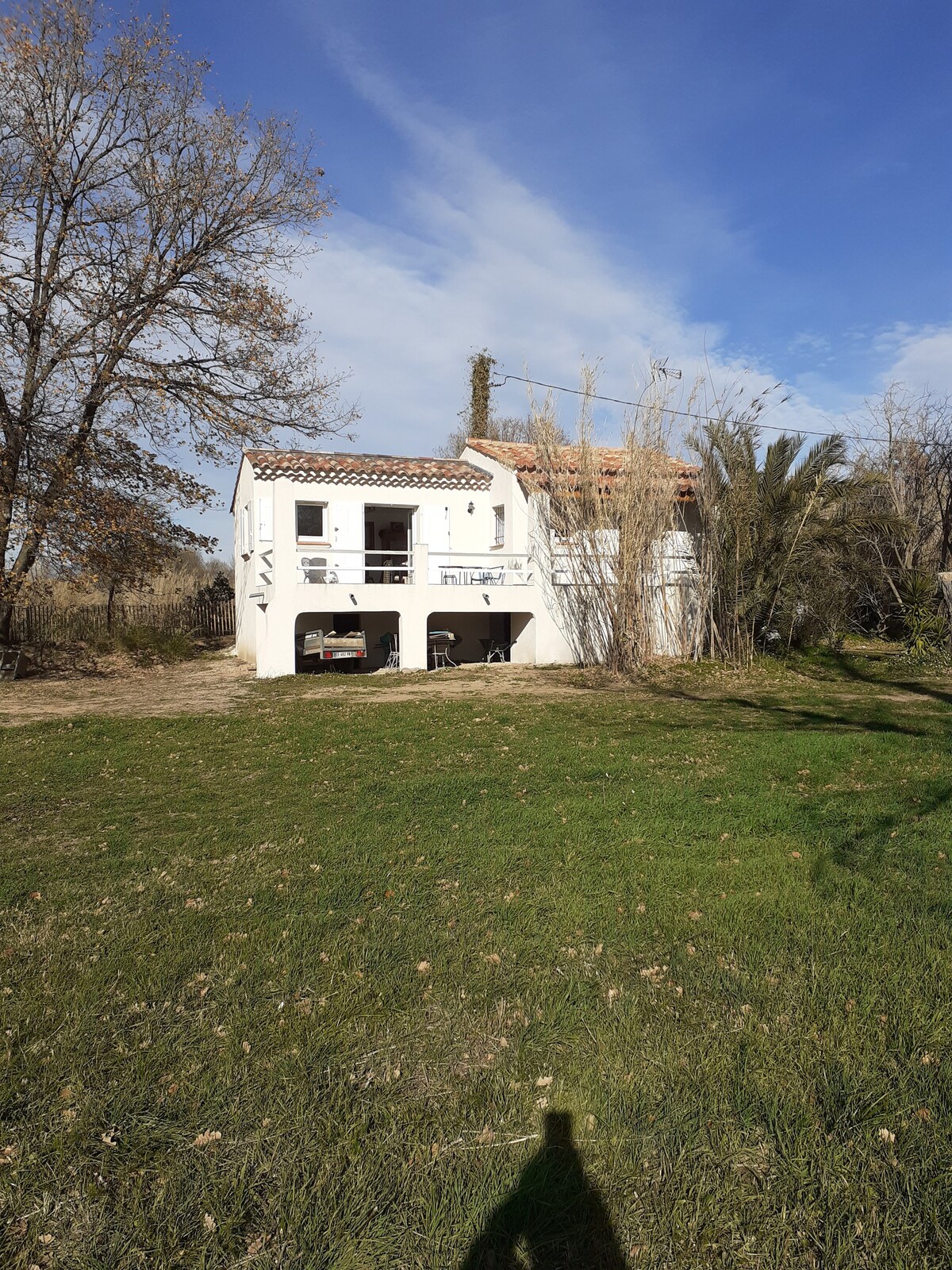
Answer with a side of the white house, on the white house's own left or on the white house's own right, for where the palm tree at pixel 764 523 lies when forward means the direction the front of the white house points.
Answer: on the white house's own left

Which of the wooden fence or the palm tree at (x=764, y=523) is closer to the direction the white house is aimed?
the palm tree

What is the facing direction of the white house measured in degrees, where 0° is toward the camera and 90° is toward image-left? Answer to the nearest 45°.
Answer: approximately 0°

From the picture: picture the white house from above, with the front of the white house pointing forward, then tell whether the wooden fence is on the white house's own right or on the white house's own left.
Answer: on the white house's own right

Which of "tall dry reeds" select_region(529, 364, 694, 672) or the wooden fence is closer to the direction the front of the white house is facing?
the tall dry reeds
